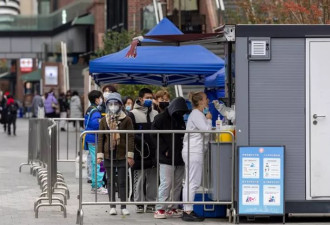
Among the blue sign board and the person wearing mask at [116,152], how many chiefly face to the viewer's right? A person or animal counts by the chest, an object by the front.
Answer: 0

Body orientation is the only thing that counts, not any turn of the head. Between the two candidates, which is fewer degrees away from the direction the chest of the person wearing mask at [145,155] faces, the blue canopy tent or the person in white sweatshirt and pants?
the person in white sweatshirt and pants

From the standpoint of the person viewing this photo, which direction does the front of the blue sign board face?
facing the viewer

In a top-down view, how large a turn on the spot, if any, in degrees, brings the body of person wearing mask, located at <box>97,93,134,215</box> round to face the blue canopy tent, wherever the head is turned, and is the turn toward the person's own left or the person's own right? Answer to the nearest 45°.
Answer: approximately 180°

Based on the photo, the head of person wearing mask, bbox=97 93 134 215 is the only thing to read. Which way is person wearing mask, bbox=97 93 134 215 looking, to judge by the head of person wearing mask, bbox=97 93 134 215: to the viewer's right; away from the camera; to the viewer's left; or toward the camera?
toward the camera

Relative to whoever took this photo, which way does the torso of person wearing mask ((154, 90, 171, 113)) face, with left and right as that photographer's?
facing the viewer and to the right of the viewer
